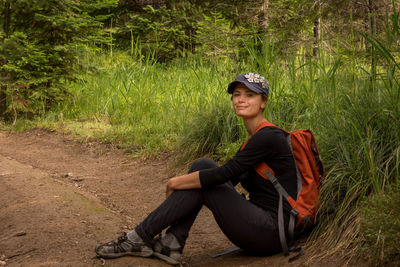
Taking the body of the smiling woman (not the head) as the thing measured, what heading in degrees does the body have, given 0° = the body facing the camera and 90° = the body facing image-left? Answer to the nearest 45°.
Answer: approximately 90°

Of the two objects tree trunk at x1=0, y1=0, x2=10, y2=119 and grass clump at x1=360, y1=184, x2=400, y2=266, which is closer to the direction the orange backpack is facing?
the grass clump

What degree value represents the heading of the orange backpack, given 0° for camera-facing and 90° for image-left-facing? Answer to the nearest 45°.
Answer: approximately 270°

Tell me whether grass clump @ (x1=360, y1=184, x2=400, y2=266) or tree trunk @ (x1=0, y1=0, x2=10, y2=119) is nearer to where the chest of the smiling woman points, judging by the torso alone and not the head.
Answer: the tree trunk

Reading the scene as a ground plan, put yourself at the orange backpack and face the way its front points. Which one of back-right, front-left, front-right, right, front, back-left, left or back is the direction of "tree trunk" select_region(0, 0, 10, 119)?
back-left

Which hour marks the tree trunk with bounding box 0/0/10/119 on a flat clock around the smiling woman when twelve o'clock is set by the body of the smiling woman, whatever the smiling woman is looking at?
The tree trunk is roughly at 2 o'clock from the smiling woman.
